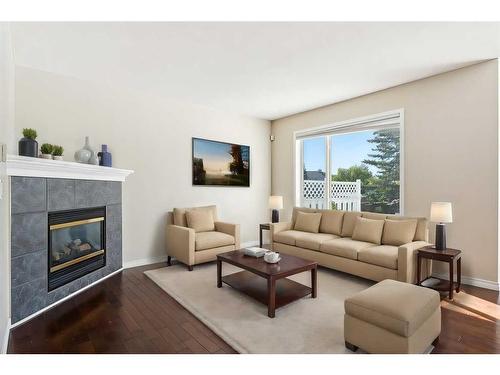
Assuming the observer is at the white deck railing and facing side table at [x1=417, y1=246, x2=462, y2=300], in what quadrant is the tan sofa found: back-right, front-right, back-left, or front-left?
front-right

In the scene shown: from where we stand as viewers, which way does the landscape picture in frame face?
facing the viewer and to the right of the viewer

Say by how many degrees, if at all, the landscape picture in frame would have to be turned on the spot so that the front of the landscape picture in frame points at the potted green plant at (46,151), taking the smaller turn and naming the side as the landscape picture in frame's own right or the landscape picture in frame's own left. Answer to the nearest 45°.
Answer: approximately 90° to the landscape picture in frame's own right

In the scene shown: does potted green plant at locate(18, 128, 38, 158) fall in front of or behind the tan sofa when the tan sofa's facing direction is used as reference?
in front

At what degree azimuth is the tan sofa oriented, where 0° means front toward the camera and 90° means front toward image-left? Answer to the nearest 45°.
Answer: approximately 45°

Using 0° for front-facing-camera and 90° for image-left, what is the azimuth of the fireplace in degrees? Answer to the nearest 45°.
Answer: approximately 315°

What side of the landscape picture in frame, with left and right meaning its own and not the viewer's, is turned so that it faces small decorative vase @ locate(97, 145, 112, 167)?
right

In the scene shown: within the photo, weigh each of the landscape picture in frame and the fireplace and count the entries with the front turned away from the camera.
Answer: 0

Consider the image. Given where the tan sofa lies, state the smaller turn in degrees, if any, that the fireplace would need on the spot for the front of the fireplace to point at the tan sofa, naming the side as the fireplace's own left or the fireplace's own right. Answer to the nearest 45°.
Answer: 0° — it already faces it
